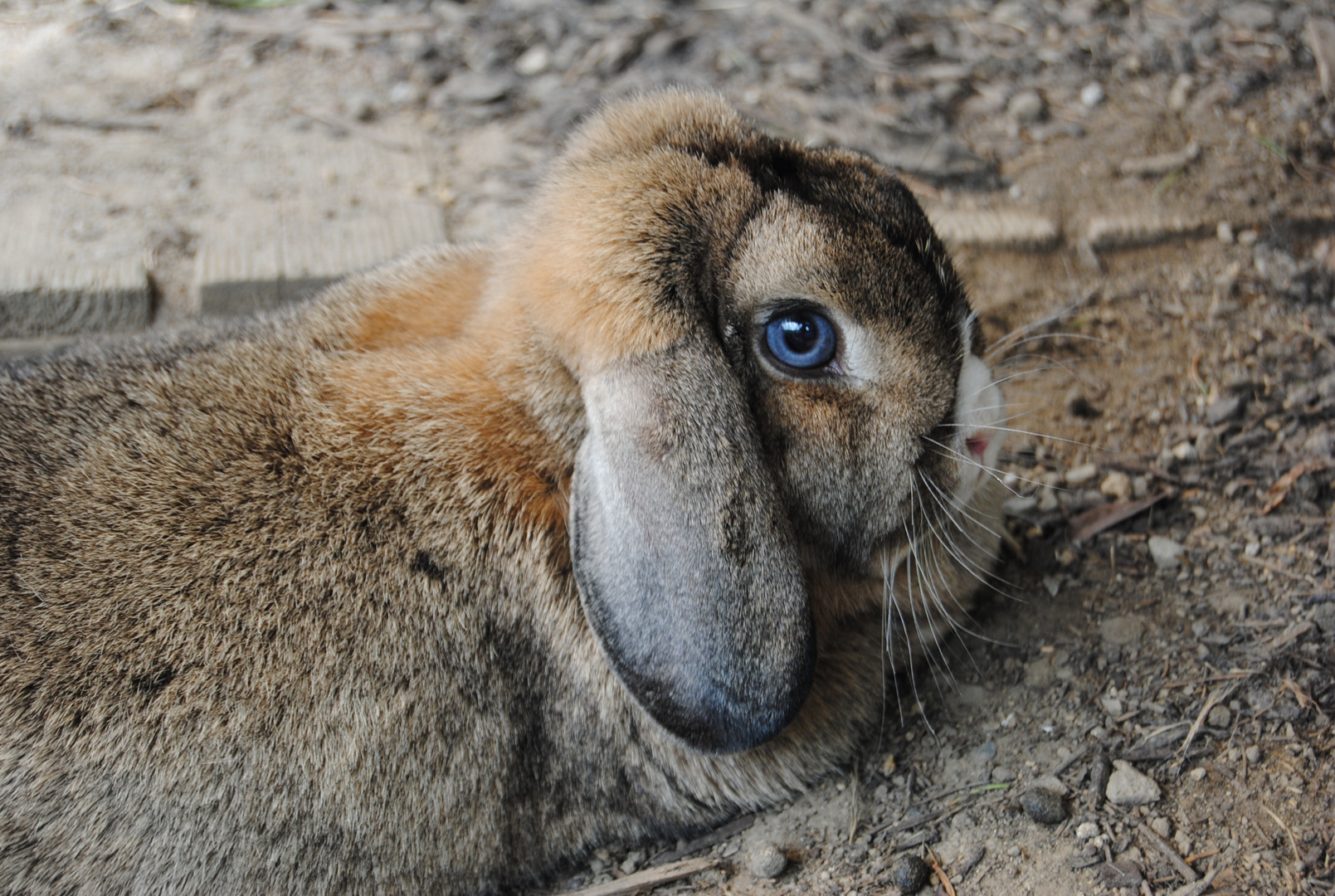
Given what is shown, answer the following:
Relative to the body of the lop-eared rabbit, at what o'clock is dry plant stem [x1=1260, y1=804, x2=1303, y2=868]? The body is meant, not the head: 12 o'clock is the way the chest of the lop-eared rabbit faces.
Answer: The dry plant stem is roughly at 1 o'clock from the lop-eared rabbit.

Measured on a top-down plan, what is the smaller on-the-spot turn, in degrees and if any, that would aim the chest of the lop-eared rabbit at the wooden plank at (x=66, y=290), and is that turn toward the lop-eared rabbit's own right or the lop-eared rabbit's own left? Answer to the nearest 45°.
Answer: approximately 135° to the lop-eared rabbit's own left

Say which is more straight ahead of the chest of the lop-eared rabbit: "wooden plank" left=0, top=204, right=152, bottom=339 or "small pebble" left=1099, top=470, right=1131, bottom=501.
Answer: the small pebble

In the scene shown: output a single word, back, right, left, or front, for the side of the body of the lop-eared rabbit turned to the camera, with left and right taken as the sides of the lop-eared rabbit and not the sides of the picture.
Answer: right

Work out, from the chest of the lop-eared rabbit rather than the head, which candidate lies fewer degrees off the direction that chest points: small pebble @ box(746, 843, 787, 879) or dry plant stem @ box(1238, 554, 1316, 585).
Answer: the dry plant stem

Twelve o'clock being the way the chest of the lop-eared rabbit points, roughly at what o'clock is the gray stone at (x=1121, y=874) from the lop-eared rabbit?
The gray stone is roughly at 1 o'clock from the lop-eared rabbit.

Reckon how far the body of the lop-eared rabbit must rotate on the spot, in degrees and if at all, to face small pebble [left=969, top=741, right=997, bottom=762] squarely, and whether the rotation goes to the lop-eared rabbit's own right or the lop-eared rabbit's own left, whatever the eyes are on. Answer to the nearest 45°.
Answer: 0° — it already faces it

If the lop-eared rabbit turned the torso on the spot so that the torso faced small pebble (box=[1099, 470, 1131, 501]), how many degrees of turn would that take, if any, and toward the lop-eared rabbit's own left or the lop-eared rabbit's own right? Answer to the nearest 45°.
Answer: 0° — it already faces it

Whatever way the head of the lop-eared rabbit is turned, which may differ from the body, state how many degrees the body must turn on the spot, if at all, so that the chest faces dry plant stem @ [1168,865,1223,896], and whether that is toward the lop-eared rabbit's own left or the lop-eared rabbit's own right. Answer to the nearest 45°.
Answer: approximately 45° to the lop-eared rabbit's own right
